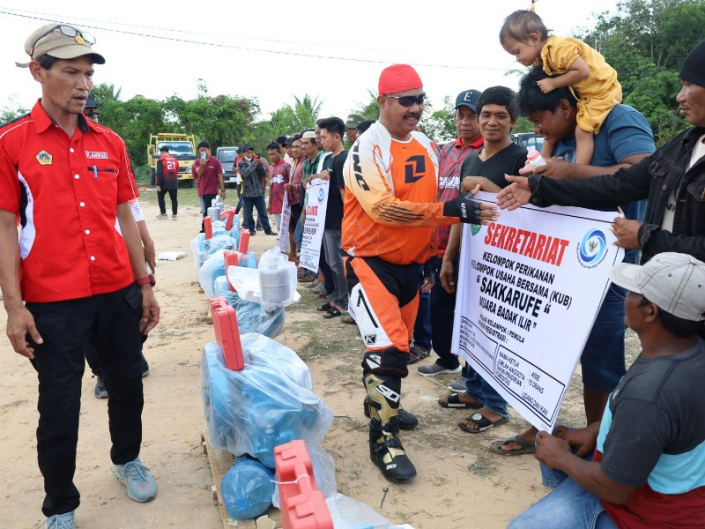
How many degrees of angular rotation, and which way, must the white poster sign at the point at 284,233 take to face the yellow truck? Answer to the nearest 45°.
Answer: approximately 135° to its right

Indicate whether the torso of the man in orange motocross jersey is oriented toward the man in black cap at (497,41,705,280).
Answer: yes

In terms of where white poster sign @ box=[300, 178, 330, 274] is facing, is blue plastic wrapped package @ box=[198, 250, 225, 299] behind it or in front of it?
in front

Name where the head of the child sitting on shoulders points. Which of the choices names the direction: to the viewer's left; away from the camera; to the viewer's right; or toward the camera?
to the viewer's left

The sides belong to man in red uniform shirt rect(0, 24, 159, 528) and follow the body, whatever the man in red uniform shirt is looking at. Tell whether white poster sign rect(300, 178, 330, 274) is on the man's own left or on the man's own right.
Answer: on the man's own left

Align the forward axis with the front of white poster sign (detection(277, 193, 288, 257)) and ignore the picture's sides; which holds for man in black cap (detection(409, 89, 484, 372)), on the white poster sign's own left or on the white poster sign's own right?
on the white poster sign's own left

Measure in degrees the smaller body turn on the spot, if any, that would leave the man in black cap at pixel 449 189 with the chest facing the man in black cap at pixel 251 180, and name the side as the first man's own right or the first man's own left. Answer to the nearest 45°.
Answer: approximately 90° to the first man's own right

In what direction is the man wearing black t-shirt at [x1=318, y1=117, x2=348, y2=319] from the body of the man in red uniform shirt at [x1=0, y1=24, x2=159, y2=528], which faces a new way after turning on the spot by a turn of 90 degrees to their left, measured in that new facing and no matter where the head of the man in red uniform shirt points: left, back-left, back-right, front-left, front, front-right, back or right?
front

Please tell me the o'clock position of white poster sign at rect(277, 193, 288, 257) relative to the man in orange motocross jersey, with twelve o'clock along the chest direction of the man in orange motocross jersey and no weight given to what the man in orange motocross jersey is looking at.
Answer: The white poster sign is roughly at 7 o'clock from the man in orange motocross jersey.

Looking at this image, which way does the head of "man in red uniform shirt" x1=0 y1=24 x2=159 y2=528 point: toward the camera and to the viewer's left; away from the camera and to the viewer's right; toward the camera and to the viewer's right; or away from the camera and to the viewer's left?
toward the camera and to the viewer's right

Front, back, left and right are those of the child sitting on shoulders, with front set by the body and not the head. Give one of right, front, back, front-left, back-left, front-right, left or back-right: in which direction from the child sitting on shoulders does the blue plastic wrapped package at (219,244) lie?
front-right

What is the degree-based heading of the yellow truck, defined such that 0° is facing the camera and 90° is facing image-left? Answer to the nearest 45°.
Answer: approximately 0°

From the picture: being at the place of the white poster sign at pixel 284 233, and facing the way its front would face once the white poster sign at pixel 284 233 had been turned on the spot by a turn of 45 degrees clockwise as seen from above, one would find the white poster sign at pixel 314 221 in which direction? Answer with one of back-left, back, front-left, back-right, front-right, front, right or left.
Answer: left

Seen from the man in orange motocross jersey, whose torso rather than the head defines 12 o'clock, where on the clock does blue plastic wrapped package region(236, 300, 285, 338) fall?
The blue plastic wrapped package is roughly at 6 o'clock from the man in orange motocross jersey.

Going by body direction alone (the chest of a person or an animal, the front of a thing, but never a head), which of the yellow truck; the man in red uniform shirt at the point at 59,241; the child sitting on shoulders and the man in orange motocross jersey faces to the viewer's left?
the child sitting on shoulders

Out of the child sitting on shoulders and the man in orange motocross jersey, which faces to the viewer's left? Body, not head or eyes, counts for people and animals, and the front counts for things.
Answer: the child sitting on shoulders

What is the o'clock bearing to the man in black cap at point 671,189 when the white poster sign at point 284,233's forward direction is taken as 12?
The man in black cap is roughly at 10 o'clock from the white poster sign.
